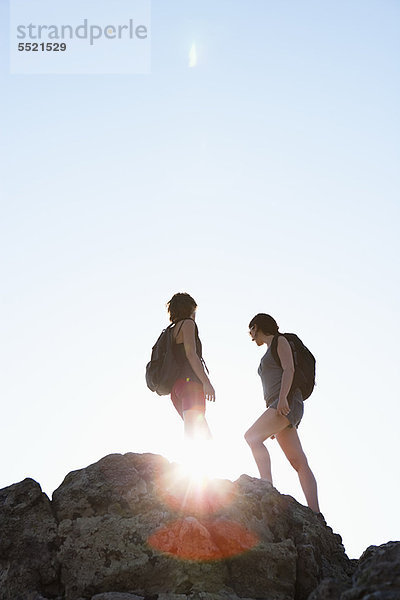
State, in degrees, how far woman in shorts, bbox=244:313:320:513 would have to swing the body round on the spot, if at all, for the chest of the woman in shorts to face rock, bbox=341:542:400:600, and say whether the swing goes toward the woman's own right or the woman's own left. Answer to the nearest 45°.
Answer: approximately 90° to the woman's own left

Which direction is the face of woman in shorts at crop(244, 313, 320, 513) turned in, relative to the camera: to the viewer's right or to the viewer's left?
to the viewer's left

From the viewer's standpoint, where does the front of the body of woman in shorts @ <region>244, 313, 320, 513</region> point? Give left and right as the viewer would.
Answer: facing to the left of the viewer

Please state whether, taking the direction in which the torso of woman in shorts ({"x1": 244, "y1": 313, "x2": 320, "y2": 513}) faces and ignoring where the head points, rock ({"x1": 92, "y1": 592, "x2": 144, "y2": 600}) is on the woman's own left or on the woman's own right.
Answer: on the woman's own left
